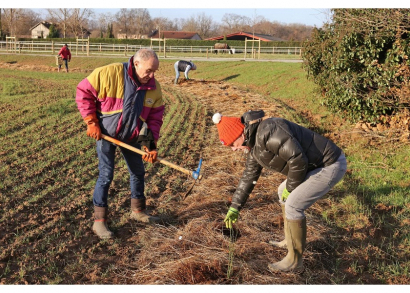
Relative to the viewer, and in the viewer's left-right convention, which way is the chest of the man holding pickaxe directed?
facing the viewer and to the right of the viewer

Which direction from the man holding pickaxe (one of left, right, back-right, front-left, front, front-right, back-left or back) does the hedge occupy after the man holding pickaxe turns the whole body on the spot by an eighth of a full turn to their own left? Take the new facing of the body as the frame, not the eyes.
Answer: front-left
